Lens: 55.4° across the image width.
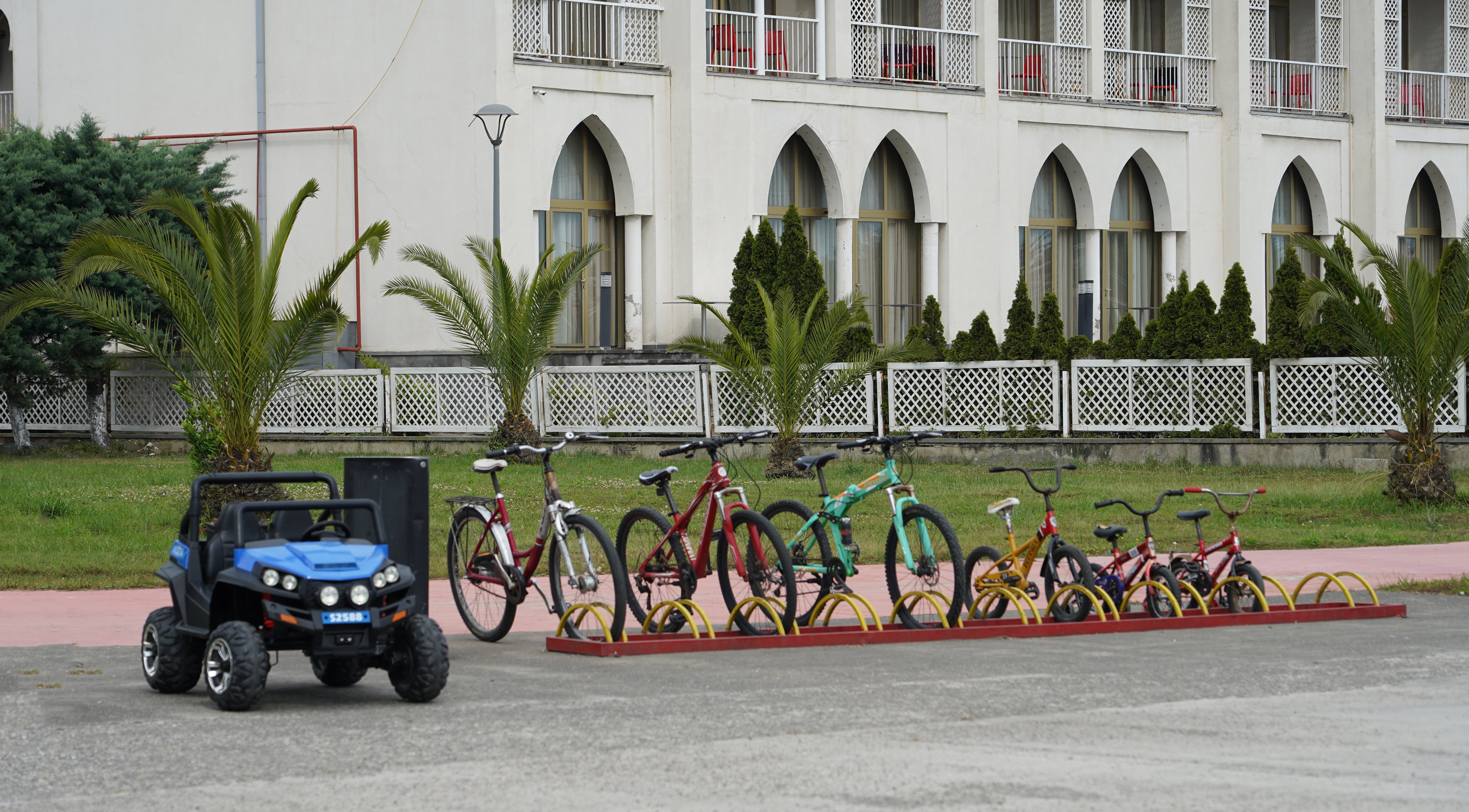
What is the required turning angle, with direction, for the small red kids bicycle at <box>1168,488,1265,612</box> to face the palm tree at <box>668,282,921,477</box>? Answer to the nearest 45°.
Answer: approximately 180°

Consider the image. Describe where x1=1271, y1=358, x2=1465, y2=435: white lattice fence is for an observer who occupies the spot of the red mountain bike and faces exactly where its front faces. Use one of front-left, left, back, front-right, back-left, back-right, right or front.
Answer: left

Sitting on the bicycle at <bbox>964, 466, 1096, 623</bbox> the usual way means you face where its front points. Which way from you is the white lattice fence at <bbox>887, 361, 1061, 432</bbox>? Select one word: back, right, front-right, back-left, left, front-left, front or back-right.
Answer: back-left

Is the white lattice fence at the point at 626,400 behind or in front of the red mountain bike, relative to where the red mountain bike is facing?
behind

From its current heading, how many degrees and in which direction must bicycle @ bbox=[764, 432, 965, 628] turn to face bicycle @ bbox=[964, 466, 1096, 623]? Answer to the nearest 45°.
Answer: approximately 45° to its left
